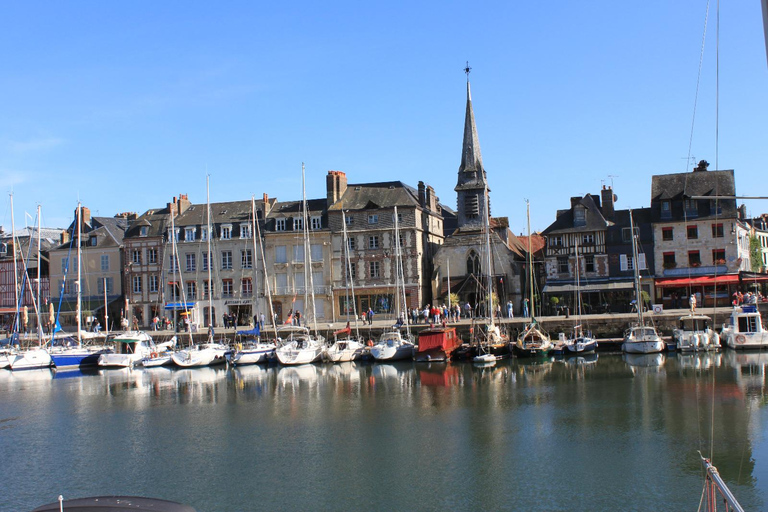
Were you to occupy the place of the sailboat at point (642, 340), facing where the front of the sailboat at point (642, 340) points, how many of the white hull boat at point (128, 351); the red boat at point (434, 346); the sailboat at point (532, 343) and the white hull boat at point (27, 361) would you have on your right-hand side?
4

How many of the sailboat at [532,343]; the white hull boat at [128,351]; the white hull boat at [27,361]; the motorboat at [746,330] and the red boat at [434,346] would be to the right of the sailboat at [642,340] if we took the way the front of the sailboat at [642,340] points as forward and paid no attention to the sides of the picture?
4

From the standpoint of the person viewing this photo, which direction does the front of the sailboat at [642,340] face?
facing the viewer

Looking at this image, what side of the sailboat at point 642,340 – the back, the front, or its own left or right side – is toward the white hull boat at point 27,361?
right

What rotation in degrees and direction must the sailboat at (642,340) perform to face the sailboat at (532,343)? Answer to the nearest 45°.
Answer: approximately 90° to its right

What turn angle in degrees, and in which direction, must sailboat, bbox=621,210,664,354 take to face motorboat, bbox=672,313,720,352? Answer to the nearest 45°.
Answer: approximately 90° to its right

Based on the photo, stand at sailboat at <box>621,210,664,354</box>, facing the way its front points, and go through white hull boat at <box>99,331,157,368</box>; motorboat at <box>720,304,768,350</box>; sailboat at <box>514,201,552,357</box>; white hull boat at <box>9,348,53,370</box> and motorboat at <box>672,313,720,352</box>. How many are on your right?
3
